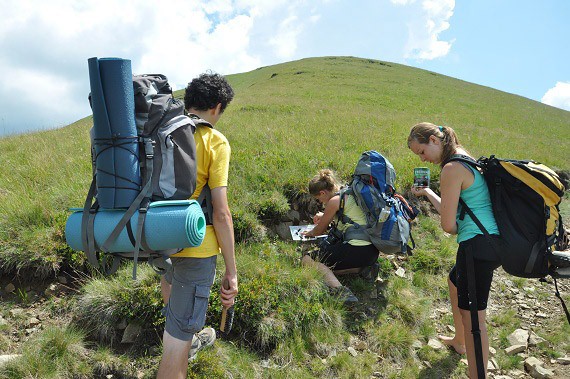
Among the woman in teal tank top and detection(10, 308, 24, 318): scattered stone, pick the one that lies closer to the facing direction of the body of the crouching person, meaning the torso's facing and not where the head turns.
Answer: the scattered stone

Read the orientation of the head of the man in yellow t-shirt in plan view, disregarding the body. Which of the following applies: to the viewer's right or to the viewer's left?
to the viewer's right

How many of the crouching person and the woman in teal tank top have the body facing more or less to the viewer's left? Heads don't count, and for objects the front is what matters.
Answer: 2

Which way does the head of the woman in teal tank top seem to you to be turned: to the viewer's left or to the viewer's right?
to the viewer's left

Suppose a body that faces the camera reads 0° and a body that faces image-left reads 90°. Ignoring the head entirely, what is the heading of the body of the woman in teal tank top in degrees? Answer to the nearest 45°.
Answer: approximately 90°

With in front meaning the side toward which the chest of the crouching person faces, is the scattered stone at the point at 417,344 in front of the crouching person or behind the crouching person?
behind

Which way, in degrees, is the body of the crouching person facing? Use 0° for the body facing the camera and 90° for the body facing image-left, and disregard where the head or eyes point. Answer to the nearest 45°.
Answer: approximately 90°

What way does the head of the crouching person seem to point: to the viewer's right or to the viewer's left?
to the viewer's left

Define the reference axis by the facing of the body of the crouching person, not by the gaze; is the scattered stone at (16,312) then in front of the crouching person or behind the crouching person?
in front
